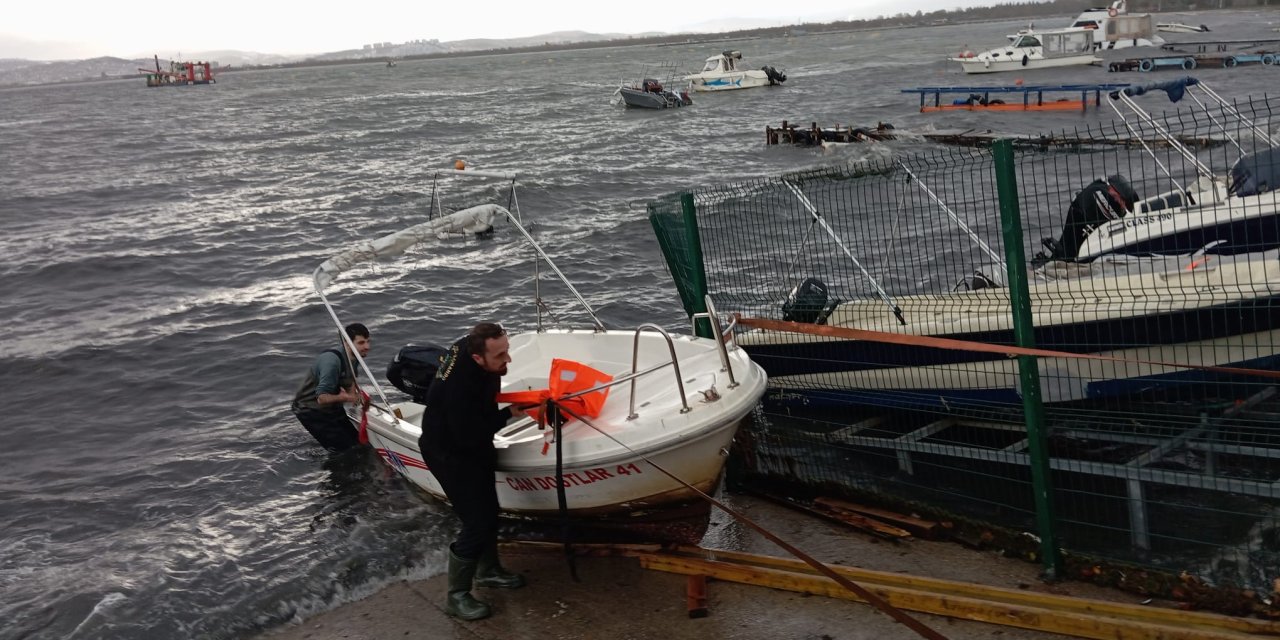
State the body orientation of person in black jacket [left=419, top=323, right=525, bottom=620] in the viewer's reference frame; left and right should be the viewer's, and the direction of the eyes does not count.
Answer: facing to the right of the viewer

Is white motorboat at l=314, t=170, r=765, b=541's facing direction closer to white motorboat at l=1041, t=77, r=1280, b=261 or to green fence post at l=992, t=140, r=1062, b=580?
the green fence post

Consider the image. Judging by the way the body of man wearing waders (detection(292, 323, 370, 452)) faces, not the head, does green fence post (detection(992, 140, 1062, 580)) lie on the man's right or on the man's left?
on the man's right

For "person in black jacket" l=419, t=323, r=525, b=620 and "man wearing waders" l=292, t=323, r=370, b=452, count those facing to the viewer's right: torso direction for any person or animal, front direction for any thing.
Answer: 2

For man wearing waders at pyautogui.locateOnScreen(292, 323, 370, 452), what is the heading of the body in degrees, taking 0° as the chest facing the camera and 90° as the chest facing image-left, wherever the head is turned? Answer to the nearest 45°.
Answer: approximately 270°

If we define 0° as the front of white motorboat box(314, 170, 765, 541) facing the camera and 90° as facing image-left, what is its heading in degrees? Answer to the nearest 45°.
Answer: approximately 315°

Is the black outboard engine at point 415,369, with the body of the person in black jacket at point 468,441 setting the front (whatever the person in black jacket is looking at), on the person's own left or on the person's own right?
on the person's own left

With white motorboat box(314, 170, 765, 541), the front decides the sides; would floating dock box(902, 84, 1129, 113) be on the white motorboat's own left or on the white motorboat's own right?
on the white motorboat's own left

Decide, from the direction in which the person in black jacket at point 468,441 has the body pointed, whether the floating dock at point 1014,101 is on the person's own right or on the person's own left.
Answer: on the person's own left

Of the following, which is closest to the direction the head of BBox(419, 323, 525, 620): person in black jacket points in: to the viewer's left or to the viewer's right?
to the viewer's right
